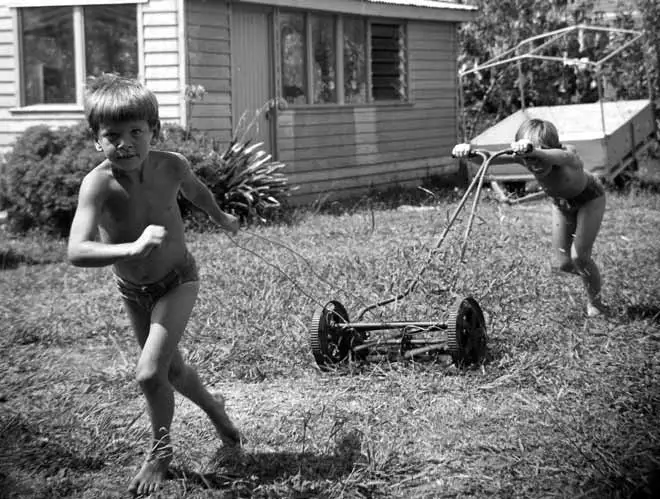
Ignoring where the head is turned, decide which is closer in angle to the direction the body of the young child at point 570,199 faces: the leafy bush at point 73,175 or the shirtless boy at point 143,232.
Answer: the shirtless boy

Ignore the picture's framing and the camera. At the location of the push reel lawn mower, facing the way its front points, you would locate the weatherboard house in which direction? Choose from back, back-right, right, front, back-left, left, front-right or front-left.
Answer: back-right

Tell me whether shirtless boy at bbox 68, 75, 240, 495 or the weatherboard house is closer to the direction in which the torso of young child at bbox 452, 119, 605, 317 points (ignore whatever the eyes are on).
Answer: the shirtless boy

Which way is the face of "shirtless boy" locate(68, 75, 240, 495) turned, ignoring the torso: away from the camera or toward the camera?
toward the camera

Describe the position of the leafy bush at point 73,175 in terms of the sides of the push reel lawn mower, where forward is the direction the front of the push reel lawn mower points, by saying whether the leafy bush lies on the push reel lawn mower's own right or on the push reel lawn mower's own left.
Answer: on the push reel lawn mower's own right

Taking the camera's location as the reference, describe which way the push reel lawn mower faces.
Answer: facing the viewer and to the left of the viewer
